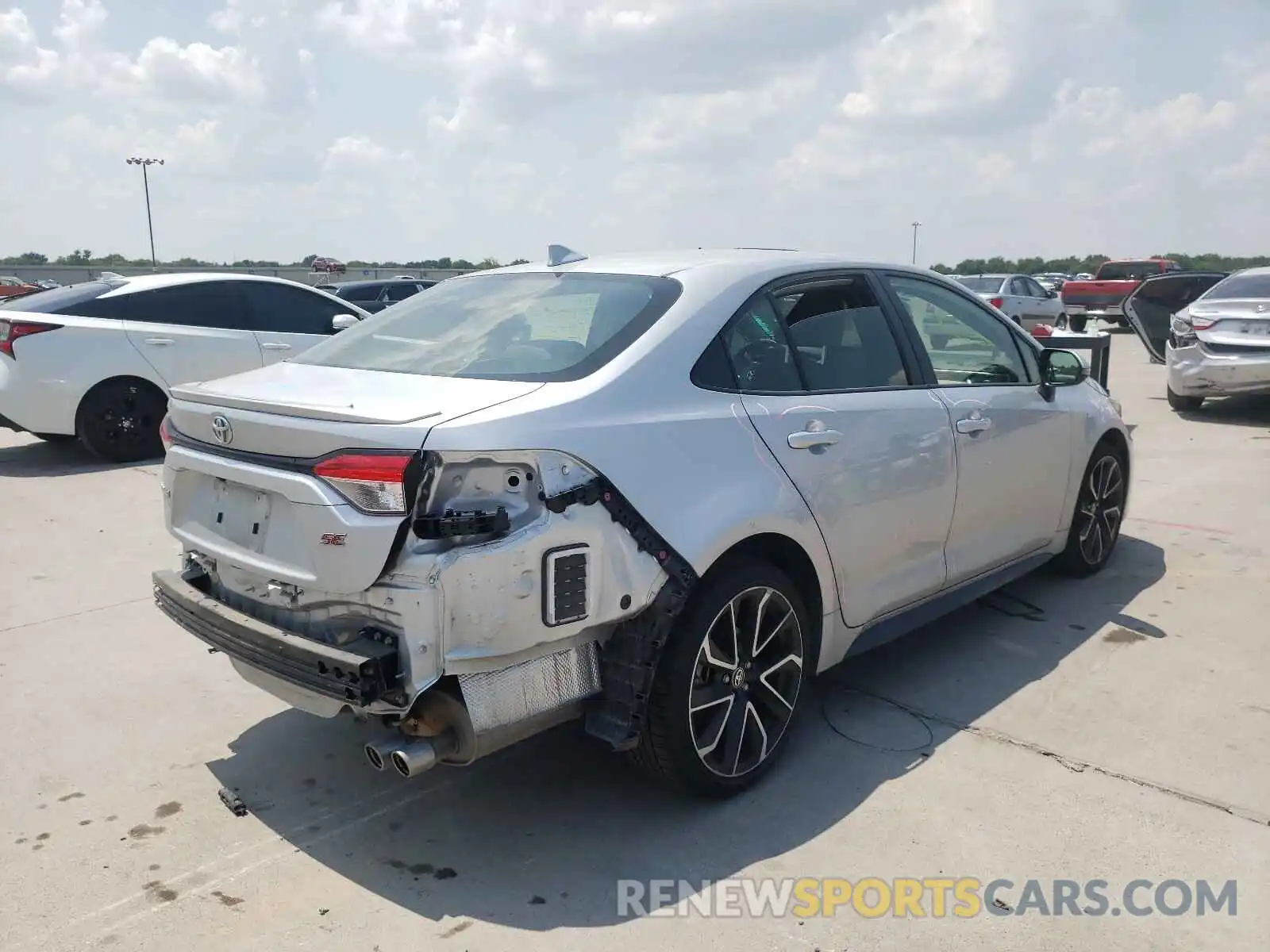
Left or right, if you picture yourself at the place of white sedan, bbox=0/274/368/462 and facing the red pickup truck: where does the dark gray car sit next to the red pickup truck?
left

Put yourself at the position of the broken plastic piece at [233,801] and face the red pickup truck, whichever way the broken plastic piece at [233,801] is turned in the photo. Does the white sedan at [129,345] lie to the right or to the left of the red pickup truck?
left

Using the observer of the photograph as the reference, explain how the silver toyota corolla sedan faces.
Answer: facing away from the viewer and to the right of the viewer

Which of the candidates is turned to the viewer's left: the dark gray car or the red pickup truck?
the dark gray car

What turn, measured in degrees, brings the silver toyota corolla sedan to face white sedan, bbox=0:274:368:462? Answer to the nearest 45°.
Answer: approximately 90° to its left

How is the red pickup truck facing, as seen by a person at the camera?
facing away from the viewer and to the right of the viewer

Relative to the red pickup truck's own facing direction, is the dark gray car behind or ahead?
behind

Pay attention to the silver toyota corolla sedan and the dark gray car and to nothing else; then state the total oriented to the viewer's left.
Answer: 1

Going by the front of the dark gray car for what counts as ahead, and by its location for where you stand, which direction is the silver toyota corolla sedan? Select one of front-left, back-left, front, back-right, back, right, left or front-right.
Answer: left

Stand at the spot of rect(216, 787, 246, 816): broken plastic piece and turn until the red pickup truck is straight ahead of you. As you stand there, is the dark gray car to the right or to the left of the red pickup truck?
left

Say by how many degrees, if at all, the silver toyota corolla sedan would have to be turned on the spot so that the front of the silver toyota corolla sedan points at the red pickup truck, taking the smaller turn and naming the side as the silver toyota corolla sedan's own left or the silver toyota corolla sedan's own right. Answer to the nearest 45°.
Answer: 0° — it already faces it
